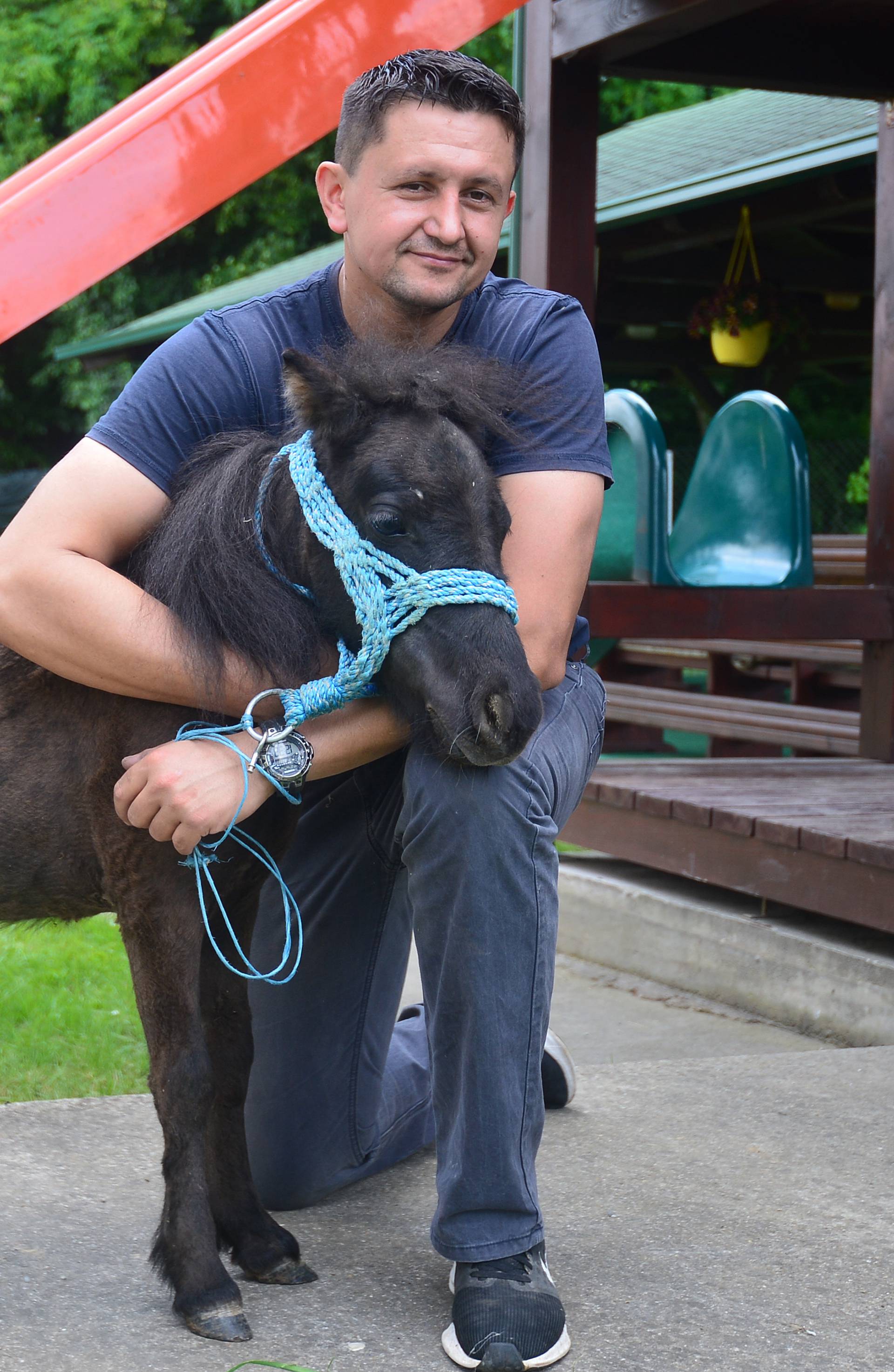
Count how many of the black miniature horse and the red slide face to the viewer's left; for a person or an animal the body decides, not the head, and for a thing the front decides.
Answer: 1

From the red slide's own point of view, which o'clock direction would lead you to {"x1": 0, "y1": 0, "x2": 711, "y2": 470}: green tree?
The green tree is roughly at 3 o'clock from the red slide.

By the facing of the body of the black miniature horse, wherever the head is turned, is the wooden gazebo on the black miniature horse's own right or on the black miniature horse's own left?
on the black miniature horse's own left

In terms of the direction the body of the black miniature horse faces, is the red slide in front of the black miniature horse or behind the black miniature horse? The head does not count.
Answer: behind

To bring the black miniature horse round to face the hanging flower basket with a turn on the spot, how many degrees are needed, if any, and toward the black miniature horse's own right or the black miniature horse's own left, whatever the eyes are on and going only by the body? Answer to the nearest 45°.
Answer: approximately 90° to the black miniature horse's own left

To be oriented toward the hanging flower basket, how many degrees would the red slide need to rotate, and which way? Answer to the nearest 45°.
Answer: approximately 135° to its right

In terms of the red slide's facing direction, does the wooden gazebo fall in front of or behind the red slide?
behind

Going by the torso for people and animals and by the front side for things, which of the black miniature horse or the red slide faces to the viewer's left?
the red slide

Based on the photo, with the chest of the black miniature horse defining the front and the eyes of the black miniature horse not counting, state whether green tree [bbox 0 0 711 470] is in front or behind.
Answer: behind

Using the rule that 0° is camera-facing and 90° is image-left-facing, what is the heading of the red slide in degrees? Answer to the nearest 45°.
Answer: approximately 90°
